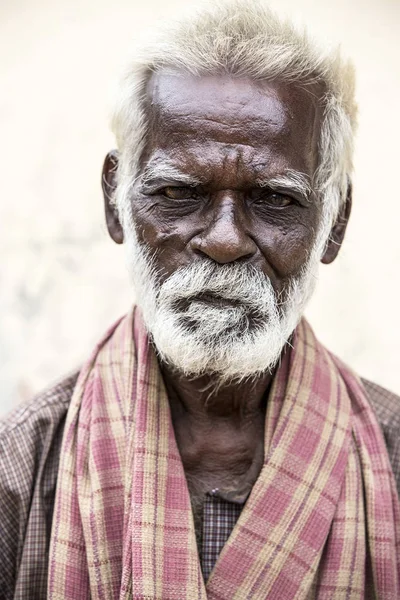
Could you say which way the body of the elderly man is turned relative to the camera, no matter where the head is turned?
toward the camera

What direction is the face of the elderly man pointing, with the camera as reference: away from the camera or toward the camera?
toward the camera
